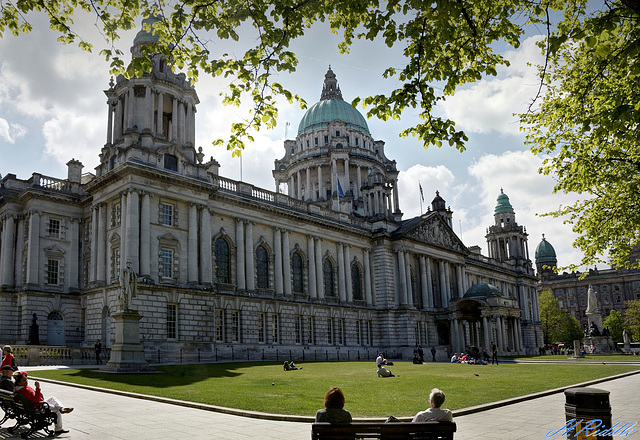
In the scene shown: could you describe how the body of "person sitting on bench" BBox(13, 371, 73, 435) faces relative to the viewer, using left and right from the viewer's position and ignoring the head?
facing to the right of the viewer

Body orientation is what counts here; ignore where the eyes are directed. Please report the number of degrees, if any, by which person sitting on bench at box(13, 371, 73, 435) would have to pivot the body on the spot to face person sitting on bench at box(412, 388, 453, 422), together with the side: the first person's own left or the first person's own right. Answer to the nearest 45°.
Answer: approximately 45° to the first person's own right

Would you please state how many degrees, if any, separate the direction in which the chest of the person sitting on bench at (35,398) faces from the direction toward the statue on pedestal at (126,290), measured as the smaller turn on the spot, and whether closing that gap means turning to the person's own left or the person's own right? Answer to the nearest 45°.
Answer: approximately 90° to the person's own left

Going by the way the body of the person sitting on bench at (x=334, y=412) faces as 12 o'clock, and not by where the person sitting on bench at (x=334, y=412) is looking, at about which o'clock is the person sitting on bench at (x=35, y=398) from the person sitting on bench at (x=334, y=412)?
the person sitting on bench at (x=35, y=398) is roughly at 10 o'clock from the person sitting on bench at (x=334, y=412).

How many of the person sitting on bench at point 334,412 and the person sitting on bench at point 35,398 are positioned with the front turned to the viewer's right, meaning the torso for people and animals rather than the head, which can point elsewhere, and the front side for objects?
1

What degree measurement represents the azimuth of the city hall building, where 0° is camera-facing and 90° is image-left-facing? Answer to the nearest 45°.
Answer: approximately 315°

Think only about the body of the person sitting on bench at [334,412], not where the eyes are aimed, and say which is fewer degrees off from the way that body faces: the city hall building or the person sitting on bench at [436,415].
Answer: the city hall building

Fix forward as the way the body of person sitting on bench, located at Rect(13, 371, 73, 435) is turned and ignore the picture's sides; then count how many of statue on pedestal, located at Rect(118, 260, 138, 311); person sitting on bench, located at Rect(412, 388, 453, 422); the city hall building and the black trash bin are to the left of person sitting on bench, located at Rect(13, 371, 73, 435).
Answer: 2

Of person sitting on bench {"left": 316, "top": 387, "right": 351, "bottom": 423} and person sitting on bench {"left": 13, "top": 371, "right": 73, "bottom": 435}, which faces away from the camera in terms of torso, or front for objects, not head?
person sitting on bench {"left": 316, "top": 387, "right": 351, "bottom": 423}

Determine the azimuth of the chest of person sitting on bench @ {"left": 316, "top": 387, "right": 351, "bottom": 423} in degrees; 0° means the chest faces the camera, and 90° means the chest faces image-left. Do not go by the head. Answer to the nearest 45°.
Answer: approximately 180°
